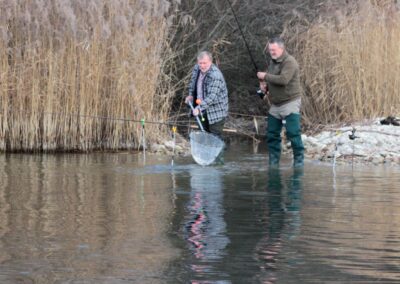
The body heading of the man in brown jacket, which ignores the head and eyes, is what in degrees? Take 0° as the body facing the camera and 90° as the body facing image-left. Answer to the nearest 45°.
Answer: approximately 45°
